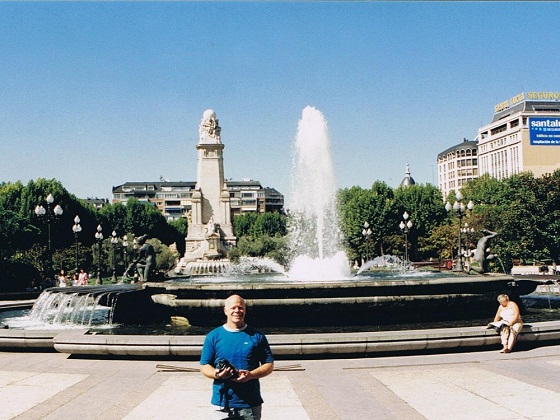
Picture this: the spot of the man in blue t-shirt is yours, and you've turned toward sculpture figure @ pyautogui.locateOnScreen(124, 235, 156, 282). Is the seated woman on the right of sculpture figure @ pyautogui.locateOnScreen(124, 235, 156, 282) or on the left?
right

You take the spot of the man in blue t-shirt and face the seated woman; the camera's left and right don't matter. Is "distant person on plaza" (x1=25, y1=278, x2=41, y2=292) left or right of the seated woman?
left

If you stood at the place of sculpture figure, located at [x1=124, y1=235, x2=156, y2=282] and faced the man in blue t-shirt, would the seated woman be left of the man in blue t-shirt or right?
left

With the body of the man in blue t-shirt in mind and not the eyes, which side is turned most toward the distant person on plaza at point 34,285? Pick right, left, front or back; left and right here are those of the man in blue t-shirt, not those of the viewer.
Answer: back

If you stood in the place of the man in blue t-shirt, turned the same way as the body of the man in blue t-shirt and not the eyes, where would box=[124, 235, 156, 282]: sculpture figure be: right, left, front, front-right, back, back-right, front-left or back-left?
back

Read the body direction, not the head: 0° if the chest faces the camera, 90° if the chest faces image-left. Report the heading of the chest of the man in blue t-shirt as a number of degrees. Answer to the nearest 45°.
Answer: approximately 0°

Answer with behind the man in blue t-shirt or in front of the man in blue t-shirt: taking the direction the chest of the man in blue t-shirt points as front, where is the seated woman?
behind
